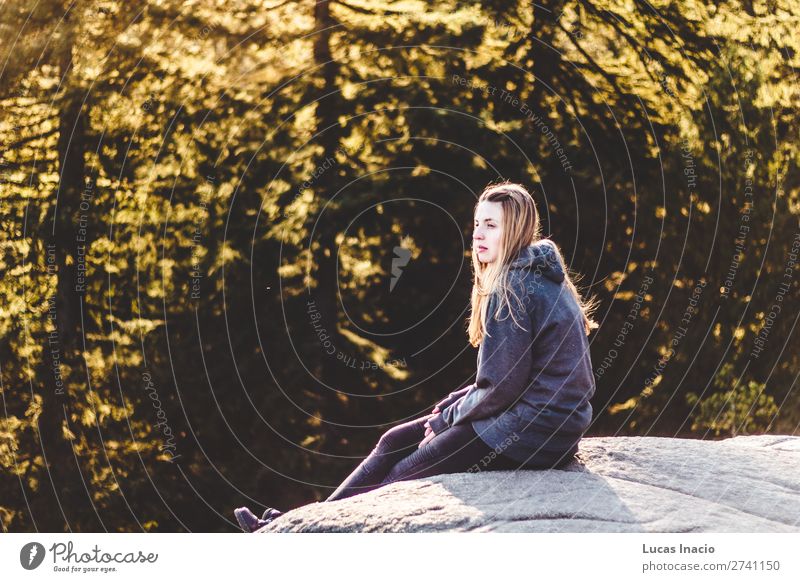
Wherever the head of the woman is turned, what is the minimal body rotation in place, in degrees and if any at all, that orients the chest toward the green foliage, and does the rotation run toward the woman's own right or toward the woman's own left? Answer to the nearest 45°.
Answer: approximately 135° to the woman's own right

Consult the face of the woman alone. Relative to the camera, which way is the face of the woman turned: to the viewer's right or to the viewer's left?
to the viewer's left

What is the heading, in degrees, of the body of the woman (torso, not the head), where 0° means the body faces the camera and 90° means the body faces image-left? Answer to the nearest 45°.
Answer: approximately 90°
